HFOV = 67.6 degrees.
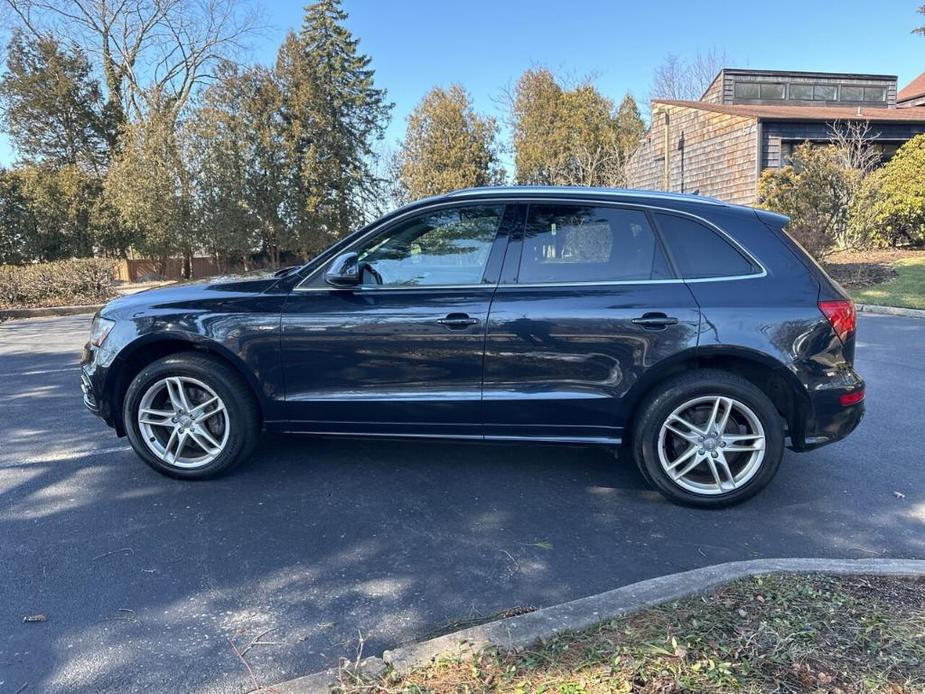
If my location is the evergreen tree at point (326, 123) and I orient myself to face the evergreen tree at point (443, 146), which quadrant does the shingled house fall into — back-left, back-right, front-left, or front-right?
front-right

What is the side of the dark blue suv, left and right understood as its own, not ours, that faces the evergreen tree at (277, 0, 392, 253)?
right

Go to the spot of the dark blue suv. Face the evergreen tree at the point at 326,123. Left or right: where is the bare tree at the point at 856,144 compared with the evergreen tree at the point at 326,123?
right

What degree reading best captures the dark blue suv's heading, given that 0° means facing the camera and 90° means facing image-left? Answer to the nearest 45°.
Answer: approximately 90°

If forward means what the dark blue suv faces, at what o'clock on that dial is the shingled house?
The shingled house is roughly at 4 o'clock from the dark blue suv.

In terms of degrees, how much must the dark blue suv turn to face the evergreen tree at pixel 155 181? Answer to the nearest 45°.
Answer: approximately 45° to its right

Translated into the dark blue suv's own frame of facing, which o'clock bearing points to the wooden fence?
The wooden fence is roughly at 2 o'clock from the dark blue suv.

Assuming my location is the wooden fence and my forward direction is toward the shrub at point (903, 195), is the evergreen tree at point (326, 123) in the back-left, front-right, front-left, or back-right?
front-left

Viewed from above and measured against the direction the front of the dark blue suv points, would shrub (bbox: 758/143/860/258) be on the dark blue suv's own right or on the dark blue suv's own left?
on the dark blue suv's own right

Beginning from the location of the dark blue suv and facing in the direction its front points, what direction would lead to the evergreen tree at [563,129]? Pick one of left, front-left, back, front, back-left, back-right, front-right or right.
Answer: right
